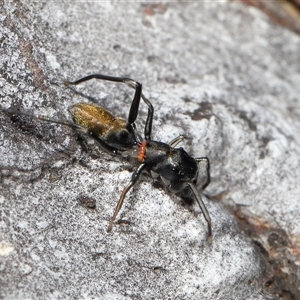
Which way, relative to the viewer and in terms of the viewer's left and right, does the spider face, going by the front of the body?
facing the viewer and to the right of the viewer
